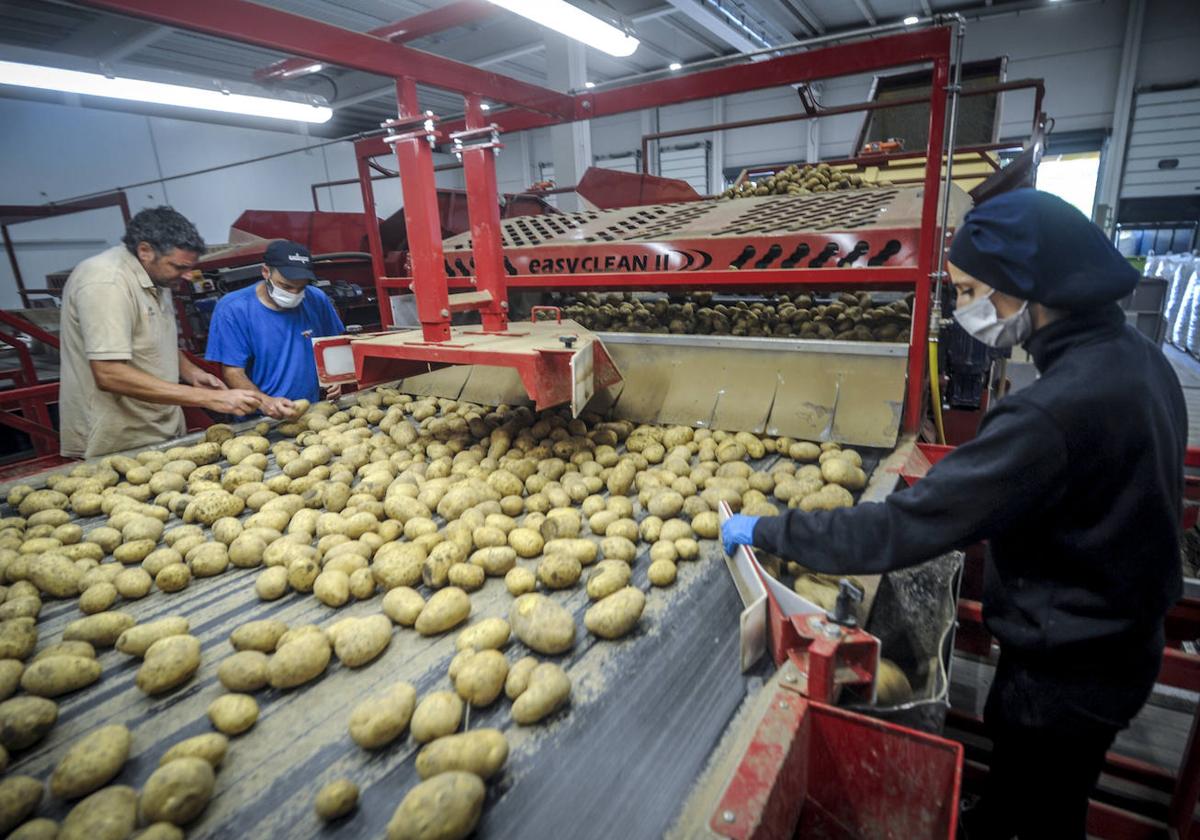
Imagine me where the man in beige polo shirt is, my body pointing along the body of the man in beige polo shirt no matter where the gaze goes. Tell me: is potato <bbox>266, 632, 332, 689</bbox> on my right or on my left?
on my right

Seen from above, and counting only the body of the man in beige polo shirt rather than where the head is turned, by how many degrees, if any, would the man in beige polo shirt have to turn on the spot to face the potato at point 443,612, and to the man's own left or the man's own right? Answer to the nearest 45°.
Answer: approximately 90° to the man's own right

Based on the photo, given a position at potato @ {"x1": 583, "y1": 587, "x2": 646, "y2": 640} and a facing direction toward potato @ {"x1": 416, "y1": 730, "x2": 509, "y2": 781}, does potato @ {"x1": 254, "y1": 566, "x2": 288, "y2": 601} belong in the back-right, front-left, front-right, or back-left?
front-right

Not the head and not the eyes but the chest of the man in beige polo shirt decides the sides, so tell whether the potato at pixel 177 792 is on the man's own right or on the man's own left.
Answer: on the man's own right

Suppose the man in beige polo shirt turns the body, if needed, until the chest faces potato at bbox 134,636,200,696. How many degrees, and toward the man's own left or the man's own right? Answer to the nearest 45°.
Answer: approximately 90° to the man's own right

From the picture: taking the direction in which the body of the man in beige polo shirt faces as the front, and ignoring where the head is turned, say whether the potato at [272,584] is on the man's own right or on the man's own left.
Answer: on the man's own right

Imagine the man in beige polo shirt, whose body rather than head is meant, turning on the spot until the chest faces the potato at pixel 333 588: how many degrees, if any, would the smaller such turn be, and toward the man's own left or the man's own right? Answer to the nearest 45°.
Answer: approximately 90° to the man's own right

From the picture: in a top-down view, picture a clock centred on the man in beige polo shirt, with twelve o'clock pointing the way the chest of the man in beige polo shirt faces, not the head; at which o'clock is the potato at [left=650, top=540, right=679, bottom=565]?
The potato is roughly at 2 o'clock from the man in beige polo shirt.

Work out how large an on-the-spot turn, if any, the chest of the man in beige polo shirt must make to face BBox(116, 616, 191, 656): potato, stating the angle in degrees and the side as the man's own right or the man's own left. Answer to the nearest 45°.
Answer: approximately 90° to the man's own right

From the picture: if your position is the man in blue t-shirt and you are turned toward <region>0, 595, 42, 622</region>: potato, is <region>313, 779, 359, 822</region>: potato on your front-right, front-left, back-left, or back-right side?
front-left

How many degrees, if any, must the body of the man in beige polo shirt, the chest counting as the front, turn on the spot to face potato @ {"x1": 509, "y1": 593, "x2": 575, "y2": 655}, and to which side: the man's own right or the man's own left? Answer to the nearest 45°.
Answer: approximately 90° to the man's own right

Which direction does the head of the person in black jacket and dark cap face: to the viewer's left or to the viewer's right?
to the viewer's left

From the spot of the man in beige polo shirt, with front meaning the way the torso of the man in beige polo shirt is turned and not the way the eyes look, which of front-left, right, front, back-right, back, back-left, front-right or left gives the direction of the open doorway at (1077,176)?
front

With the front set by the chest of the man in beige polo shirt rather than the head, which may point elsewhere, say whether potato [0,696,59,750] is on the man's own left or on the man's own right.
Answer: on the man's own right

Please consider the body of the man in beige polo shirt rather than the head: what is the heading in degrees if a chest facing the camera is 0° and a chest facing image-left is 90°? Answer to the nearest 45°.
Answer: approximately 270°

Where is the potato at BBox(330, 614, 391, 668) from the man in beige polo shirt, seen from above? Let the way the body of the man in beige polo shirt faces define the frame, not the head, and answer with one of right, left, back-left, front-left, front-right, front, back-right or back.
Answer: right

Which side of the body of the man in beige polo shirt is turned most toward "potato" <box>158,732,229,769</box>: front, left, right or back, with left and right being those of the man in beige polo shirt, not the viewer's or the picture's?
right

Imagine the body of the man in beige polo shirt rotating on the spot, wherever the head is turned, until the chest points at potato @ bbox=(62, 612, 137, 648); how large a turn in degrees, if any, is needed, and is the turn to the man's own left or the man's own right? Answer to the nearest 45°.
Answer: approximately 90° to the man's own right

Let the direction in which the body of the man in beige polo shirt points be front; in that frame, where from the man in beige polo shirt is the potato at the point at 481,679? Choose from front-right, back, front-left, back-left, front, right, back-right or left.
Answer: right
